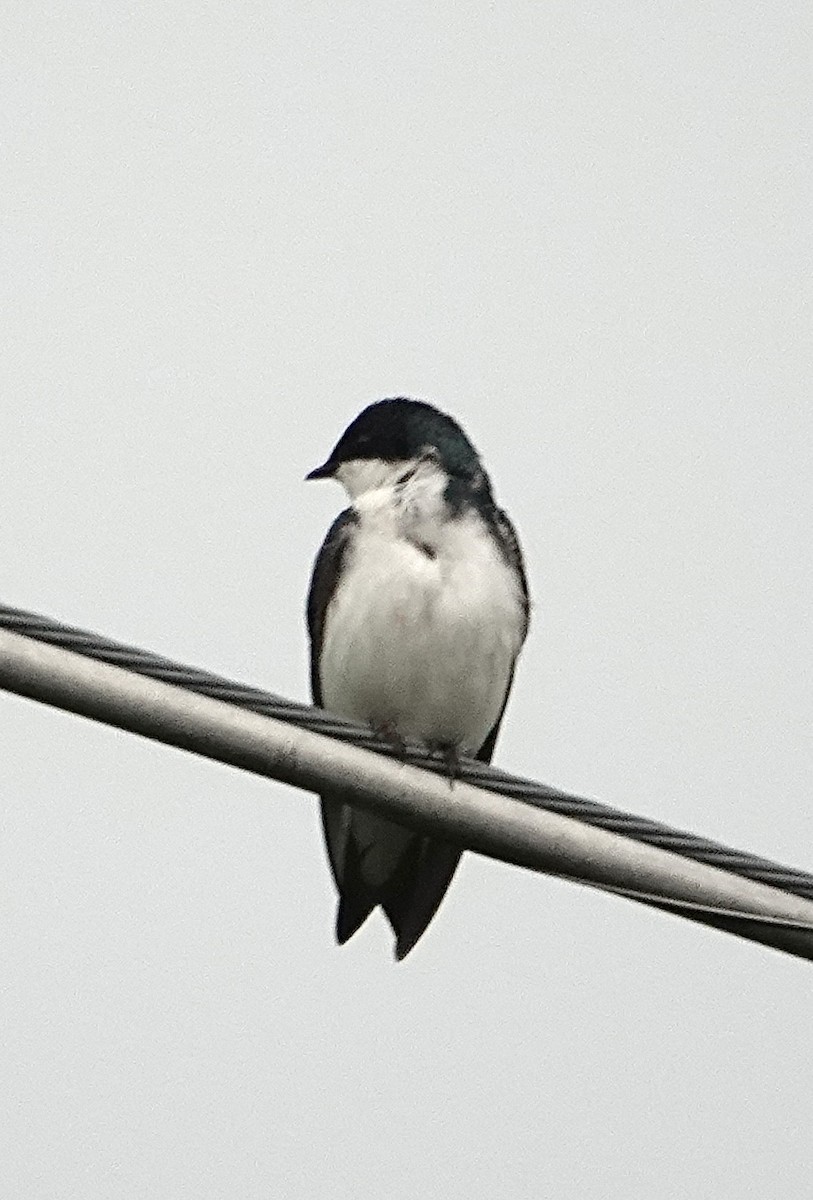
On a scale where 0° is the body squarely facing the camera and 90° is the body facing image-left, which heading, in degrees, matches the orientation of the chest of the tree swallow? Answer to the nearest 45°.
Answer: approximately 0°
